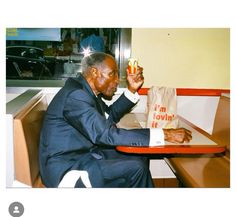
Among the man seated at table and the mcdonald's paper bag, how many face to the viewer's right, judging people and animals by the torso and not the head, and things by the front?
1

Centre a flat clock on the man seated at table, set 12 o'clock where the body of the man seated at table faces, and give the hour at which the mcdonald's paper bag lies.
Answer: The mcdonald's paper bag is roughly at 11 o'clock from the man seated at table.

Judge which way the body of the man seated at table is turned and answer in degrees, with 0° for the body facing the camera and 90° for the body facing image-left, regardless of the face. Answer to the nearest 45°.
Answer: approximately 270°

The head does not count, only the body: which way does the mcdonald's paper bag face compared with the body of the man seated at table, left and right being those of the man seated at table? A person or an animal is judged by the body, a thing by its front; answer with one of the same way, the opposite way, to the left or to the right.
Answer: to the right

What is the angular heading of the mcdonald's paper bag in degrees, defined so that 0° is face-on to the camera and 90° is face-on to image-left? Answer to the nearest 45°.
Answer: approximately 0°

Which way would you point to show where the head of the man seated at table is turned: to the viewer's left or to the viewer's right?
to the viewer's right

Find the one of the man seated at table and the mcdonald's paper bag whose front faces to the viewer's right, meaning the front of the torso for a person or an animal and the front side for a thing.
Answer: the man seated at table

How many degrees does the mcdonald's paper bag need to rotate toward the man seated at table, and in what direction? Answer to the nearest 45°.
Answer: approximately 45° to its right
